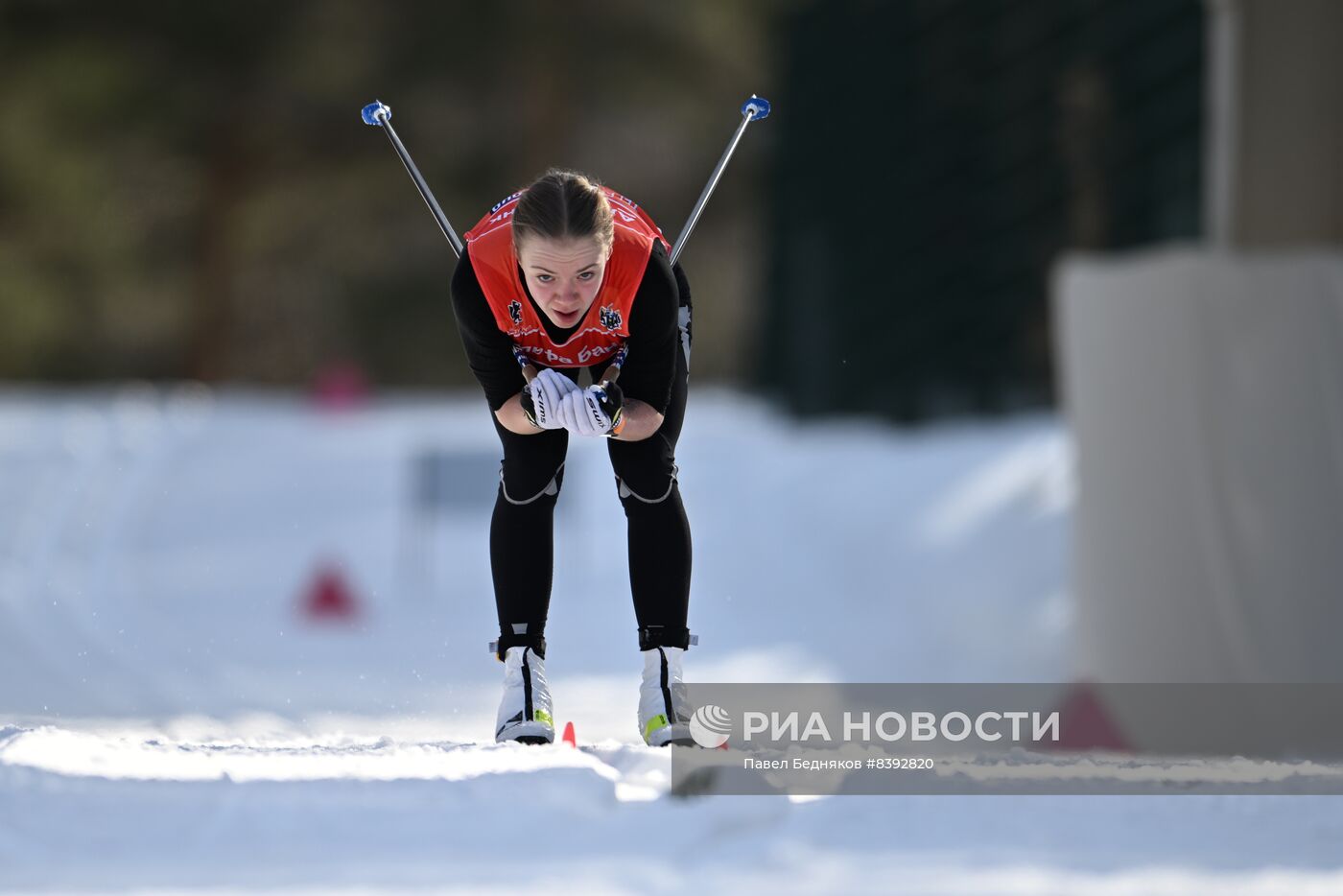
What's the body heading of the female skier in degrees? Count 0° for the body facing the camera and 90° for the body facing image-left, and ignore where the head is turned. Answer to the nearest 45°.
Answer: approximately 0°

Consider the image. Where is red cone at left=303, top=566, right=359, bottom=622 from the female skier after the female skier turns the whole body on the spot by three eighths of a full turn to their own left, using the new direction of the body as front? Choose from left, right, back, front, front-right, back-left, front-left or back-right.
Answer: front-left
